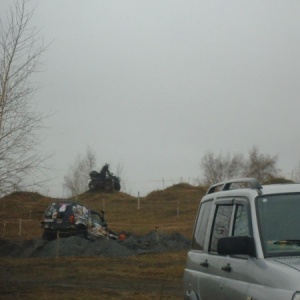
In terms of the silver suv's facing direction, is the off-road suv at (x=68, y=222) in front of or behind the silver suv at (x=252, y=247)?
behind

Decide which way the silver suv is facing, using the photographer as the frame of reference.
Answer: facing the viewer and to the right of the viewer

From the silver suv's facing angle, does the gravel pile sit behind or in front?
behind
